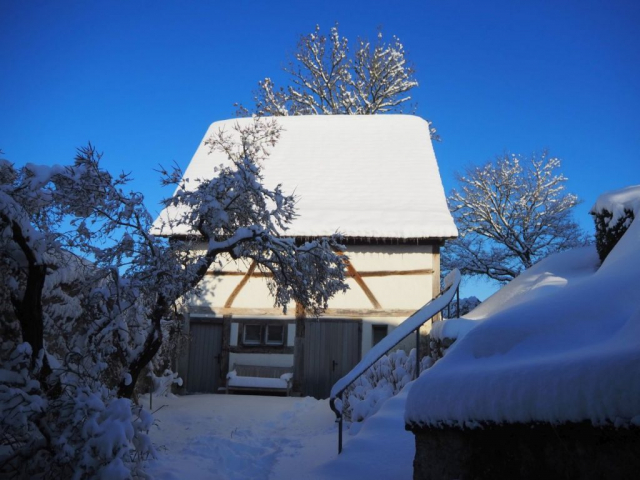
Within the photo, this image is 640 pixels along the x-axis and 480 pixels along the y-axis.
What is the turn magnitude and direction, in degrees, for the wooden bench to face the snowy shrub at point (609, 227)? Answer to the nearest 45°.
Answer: approximately 45° to its left

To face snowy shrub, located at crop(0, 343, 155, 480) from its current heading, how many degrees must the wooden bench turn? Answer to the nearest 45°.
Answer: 0° — it already faces it

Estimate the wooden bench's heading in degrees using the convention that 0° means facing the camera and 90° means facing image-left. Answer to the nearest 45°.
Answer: approximately 0°
